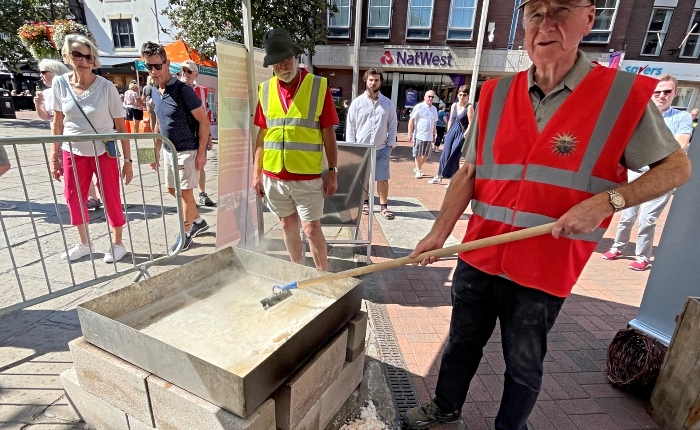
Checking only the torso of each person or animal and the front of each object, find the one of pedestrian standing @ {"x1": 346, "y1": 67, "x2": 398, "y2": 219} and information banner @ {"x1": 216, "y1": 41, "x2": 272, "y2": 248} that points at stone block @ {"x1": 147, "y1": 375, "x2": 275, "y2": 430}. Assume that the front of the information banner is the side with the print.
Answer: the pedestrian standing

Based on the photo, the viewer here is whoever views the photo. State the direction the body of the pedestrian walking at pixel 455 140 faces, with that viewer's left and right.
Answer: facing the viewer and to the left of the viewer

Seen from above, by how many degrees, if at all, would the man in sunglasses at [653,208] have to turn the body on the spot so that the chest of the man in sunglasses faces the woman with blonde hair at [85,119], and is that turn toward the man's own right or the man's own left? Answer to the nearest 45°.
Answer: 0° — they already face them

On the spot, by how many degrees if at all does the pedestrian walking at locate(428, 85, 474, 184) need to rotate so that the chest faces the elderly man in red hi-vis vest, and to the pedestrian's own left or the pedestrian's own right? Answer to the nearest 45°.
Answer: approximately 45° to the pedestrian's own left

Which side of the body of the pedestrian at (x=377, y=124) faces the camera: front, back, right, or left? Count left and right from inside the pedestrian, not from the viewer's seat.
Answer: front

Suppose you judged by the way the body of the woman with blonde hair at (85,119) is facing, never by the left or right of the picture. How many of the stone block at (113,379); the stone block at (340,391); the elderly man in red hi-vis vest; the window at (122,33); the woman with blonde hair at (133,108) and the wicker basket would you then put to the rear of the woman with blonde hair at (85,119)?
2

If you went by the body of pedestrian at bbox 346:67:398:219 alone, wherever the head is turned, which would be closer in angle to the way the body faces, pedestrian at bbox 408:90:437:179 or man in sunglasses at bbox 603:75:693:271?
the man in sunglasses

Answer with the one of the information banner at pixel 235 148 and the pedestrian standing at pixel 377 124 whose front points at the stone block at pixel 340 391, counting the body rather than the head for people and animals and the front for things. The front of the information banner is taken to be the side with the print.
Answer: the pedestrian standing

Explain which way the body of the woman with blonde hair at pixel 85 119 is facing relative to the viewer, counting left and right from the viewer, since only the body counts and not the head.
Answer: facing the viewer

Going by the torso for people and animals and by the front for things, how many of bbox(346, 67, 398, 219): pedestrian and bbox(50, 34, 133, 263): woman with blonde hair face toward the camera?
2
